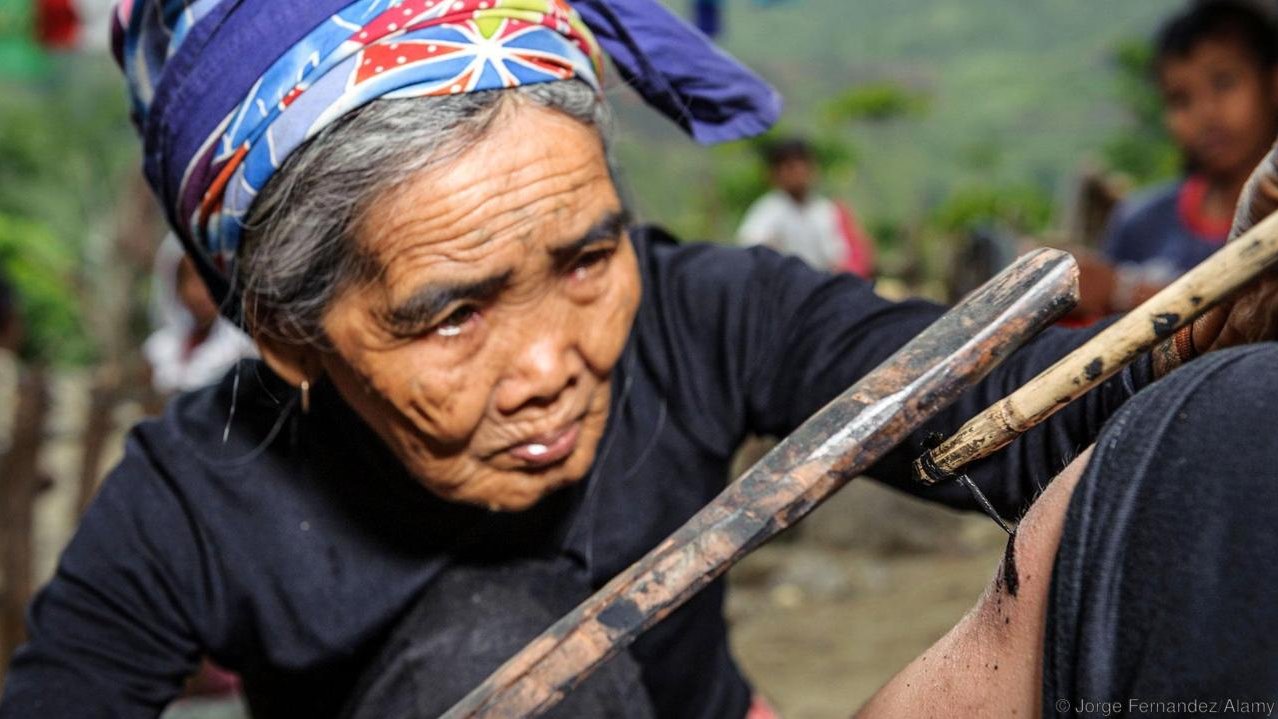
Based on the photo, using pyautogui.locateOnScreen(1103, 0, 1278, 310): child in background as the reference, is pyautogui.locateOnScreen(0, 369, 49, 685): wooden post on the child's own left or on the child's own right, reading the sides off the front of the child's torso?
on the child's own right

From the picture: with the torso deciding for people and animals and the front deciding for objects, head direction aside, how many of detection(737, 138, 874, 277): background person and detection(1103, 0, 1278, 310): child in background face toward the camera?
2

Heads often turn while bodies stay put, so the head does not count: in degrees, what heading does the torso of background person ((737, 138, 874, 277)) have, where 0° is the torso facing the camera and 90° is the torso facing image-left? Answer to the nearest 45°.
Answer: approximately 0°

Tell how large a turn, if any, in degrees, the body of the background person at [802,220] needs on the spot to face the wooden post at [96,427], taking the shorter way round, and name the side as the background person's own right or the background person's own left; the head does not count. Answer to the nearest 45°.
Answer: approximately 45° to the background person's own right

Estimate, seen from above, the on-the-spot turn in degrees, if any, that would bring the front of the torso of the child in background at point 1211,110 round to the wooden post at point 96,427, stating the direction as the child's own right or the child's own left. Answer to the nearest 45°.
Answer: approximately 45° to the child's own right

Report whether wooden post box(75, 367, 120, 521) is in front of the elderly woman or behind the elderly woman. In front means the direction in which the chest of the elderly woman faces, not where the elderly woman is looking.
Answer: behind

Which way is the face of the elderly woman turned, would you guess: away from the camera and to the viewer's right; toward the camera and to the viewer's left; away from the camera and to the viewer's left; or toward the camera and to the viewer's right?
toward the camera and to the viewer's right

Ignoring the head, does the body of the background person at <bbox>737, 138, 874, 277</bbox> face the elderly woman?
yes

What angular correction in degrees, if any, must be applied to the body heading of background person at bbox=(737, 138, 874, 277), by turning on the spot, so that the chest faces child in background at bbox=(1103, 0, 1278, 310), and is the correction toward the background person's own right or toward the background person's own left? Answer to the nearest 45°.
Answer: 0° — they already face them

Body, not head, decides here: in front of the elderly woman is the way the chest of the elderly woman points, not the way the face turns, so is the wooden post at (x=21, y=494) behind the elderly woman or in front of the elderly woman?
behind
